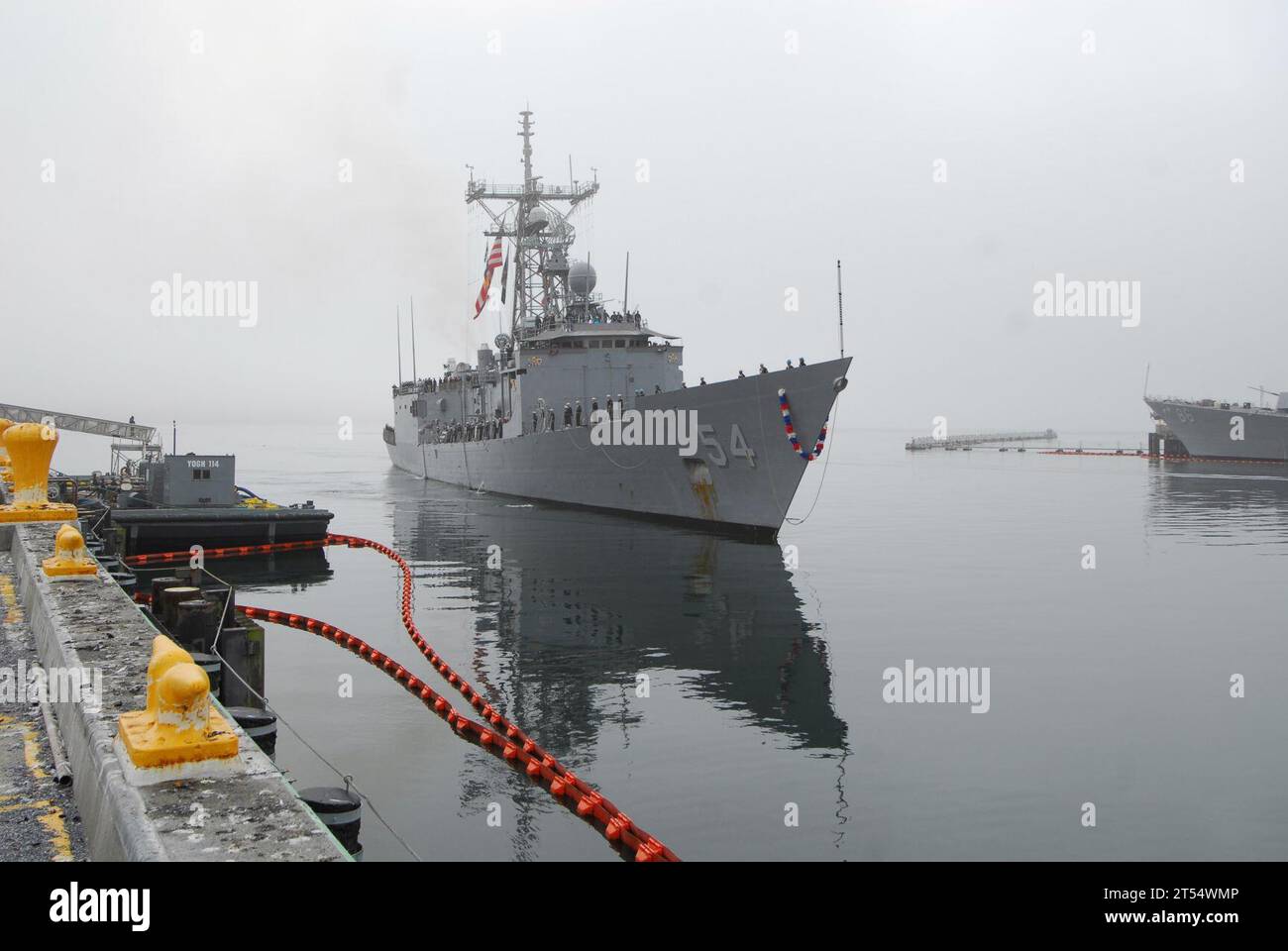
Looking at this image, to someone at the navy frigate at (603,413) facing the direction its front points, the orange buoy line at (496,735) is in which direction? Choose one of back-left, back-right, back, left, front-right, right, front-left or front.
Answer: front-right

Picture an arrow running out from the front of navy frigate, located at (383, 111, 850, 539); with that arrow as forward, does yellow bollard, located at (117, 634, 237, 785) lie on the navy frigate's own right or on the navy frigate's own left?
on the navy frigate's own right

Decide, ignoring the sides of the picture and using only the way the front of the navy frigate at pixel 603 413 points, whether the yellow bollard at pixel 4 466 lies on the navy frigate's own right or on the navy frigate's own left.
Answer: on the navy frigate's own right

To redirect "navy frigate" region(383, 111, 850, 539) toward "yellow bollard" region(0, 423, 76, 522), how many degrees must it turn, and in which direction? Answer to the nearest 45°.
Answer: approximately 45° to its right

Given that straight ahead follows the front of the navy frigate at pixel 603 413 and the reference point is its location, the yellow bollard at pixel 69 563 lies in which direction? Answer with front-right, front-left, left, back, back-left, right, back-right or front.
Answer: front-right

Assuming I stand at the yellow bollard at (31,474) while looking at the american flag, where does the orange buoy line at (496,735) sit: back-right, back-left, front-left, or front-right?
back-right

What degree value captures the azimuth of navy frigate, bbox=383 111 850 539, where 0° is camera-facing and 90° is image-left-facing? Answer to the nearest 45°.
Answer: approximately 315°

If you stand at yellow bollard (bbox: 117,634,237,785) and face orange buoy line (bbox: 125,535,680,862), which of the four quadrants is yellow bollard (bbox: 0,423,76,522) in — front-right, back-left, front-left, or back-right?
front-left
